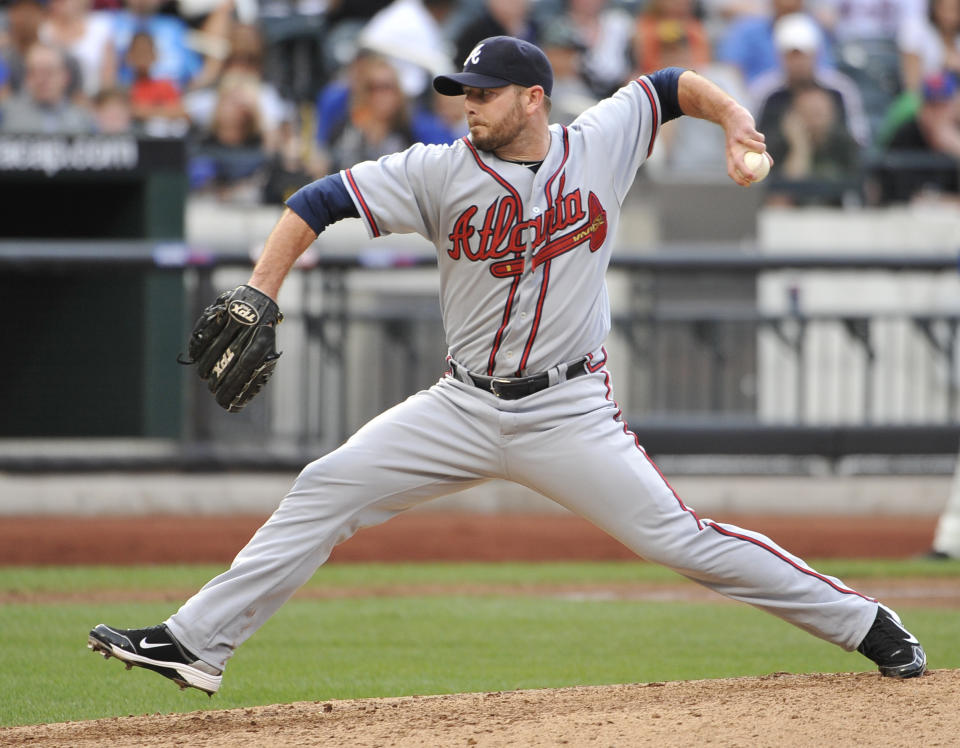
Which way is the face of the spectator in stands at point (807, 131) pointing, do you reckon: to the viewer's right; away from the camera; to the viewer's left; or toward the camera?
toward the camera

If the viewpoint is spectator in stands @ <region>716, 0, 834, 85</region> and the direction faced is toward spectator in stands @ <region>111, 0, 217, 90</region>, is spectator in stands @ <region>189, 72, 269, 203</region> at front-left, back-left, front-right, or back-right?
front-left

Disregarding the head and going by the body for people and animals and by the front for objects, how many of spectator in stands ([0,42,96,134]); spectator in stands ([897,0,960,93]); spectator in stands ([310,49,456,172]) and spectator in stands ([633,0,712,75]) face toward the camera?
4

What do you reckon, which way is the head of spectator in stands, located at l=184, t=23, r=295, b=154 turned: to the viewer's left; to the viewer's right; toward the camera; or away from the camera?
toward the camera

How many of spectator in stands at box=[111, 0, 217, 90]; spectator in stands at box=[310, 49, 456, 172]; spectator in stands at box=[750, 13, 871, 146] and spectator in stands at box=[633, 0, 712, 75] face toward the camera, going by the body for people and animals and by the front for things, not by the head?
4

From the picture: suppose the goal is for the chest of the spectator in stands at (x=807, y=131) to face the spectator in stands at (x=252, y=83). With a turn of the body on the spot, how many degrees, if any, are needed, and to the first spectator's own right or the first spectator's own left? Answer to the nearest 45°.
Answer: approximately 90° to the first spectator's own right

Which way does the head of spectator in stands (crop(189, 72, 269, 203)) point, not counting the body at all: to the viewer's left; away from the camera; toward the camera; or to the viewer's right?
toward the camera

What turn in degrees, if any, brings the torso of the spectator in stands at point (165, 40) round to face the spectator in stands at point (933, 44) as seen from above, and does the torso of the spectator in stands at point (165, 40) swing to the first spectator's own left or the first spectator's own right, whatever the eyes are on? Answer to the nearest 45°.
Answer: approximately 90° to the first spectator's own left

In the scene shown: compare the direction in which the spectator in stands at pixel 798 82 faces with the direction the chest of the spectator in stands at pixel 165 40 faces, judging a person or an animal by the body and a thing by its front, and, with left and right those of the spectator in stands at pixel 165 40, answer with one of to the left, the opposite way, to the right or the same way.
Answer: the same way

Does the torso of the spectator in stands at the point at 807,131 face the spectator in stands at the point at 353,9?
no

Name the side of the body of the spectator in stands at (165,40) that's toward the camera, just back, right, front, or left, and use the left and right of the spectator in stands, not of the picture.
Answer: front

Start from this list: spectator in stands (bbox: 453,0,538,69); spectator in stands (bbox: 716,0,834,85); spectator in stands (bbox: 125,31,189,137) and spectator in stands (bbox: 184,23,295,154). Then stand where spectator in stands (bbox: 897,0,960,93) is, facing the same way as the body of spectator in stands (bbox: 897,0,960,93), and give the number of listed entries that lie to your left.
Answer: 0

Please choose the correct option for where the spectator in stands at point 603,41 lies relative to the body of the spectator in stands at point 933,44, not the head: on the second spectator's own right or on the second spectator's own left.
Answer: on the second spectator's own right

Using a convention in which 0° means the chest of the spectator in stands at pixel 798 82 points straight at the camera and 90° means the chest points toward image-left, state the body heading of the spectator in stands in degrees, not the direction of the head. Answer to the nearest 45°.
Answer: approximately 0°

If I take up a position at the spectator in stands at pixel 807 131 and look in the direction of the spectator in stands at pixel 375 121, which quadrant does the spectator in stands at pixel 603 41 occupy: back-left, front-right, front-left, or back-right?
front-right

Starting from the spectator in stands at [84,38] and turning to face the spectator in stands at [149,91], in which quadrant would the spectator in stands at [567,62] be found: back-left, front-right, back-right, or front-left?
front-left

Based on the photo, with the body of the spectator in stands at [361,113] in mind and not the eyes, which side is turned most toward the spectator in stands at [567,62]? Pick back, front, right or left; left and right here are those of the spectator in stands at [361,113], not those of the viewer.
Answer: left

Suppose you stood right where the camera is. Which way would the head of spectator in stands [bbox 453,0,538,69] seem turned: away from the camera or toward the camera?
toward the camera

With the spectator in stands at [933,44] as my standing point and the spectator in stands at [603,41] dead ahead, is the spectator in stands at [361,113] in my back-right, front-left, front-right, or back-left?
front-left

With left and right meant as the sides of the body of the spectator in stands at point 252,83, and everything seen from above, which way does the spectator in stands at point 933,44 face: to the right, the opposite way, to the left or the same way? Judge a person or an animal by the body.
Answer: the same way

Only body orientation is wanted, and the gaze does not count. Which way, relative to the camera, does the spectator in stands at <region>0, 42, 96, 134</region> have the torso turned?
toward the camera
